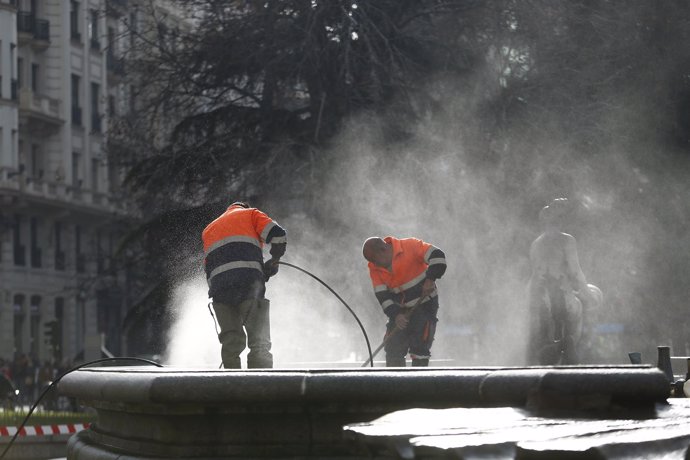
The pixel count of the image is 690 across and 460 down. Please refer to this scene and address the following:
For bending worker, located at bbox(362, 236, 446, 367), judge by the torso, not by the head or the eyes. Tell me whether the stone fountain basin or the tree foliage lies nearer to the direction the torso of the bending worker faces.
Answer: the stone fountain basin

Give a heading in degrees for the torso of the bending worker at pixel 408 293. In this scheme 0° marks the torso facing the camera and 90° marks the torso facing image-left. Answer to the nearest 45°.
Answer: approximately 45°

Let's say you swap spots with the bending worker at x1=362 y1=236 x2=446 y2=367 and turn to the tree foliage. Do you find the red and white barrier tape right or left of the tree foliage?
left

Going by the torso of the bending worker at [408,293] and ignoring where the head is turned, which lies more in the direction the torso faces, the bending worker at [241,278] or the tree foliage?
the bending worker

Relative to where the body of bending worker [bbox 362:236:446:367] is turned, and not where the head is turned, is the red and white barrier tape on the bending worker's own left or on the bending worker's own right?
on the bending worker's own right

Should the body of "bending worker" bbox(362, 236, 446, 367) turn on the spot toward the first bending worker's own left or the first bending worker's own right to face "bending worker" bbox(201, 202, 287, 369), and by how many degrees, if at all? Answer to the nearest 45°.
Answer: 0° — they already face them

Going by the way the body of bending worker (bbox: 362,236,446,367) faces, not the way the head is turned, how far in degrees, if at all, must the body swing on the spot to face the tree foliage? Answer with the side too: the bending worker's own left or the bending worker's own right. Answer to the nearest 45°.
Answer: approximately 135° to the bending worker's own right
